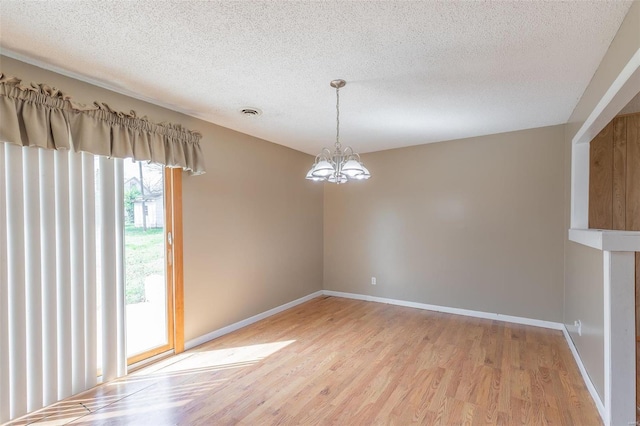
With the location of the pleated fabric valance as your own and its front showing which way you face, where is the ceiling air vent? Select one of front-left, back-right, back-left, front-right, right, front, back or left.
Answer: front-left

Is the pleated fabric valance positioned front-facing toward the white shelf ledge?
yes

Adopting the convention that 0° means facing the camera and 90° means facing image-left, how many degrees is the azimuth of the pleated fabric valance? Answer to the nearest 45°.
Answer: approximately 315°
